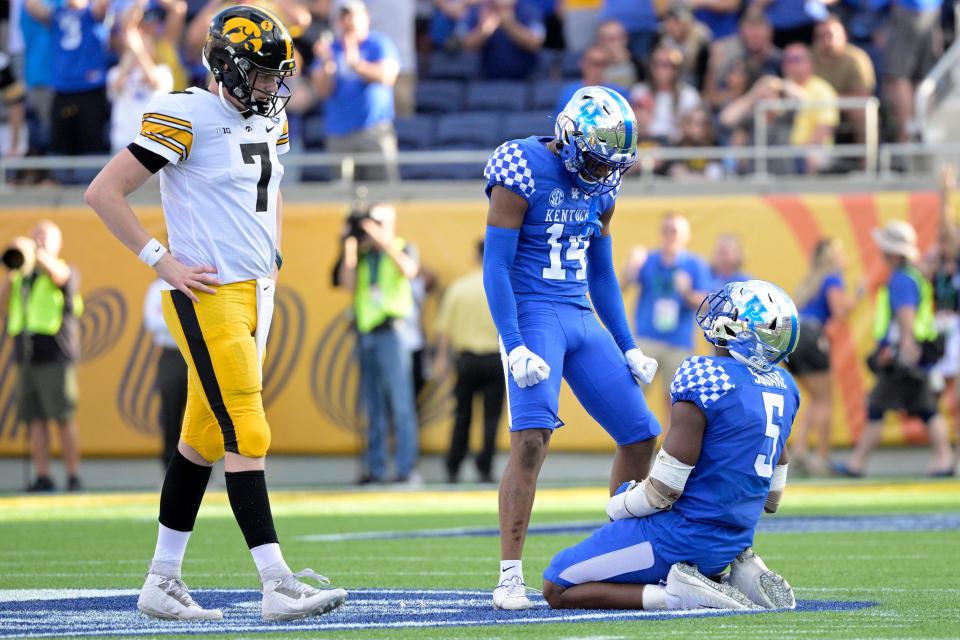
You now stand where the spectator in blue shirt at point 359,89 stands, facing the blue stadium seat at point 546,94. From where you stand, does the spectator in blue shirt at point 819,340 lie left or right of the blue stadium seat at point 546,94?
right

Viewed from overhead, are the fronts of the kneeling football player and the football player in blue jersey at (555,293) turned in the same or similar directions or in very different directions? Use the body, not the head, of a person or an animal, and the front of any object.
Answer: very different directions

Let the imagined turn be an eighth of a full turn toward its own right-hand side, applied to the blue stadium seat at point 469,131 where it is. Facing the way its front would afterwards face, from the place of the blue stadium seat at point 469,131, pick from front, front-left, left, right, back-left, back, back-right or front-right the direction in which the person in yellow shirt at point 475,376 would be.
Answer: front-left

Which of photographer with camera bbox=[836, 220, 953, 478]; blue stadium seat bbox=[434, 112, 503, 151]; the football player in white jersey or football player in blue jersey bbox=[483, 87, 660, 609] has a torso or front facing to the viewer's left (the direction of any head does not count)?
the photographer with camera

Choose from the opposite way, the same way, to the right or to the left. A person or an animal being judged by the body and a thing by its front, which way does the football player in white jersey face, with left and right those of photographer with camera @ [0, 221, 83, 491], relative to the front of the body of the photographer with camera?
to the left

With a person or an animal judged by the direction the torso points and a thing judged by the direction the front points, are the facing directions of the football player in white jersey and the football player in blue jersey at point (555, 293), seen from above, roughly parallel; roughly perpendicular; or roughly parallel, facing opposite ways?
roughly parallel

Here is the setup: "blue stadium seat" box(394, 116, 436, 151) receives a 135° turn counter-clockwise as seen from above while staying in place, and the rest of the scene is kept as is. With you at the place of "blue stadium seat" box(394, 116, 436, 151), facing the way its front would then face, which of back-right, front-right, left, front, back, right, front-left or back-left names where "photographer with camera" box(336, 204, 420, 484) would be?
back-right

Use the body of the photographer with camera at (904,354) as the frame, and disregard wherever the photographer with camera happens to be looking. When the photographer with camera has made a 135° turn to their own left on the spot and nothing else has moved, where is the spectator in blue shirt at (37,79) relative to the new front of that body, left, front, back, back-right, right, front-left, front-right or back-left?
back-right

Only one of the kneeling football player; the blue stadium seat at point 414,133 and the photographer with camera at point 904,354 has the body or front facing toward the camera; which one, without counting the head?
the blue stadium seat

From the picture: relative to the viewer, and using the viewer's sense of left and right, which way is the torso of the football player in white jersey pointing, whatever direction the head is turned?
facing the viewer and to the right of the viewer

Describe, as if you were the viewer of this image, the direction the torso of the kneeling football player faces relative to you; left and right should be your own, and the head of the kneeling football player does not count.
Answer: facing away from the viewer and to the left of the viewer

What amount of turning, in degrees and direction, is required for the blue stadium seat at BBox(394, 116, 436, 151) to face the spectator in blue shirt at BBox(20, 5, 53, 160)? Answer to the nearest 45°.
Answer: approximately 90° to its right

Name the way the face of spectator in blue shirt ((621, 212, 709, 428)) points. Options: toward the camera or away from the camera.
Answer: toward the camera

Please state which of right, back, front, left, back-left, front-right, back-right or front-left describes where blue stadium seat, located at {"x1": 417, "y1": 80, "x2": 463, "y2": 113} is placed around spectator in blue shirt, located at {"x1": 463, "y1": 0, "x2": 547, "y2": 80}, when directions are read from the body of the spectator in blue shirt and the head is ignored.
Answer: right

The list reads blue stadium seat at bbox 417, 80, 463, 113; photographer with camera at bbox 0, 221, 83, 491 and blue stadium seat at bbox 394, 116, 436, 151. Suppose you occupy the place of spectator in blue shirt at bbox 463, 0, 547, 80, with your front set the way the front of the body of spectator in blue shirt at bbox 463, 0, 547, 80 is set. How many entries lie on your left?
0

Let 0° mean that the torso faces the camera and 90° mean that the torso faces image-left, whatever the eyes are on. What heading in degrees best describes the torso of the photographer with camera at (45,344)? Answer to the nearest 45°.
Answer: approximately 45°

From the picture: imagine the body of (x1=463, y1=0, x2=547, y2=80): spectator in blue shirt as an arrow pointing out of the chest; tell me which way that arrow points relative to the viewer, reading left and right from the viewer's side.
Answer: facing the viewer
